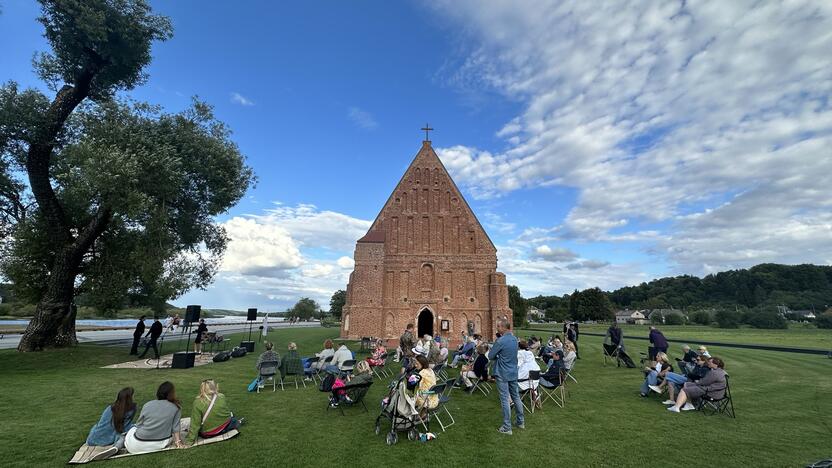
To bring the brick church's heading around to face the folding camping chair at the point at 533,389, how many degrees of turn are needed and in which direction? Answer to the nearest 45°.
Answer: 0° — it already faces it

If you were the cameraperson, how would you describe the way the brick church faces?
facing the viewer

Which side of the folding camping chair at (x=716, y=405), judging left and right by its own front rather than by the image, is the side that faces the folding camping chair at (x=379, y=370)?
front

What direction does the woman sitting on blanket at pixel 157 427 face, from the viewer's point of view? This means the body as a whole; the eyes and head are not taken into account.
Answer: away from the camera

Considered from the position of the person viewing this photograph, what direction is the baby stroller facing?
facing away from the viewer and to the left of the viewer

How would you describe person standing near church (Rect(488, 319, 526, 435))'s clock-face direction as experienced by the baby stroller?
The person standing near church is roughly at 4 o'clock from the baby stroller.

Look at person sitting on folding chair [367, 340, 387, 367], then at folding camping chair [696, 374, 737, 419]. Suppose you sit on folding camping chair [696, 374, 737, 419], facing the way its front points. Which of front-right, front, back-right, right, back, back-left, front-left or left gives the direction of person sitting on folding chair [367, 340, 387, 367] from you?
front

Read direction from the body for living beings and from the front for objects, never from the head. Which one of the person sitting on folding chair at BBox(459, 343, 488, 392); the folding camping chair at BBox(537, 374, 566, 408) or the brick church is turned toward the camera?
the brick church

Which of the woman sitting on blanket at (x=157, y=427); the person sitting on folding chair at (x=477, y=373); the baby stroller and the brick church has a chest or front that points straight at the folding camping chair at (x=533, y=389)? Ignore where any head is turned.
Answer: the brick church

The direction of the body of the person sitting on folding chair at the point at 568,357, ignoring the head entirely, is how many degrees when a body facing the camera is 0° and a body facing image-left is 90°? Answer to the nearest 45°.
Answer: approximately 90°

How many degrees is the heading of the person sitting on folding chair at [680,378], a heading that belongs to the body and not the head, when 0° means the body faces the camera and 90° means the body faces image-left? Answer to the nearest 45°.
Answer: approximately 90°

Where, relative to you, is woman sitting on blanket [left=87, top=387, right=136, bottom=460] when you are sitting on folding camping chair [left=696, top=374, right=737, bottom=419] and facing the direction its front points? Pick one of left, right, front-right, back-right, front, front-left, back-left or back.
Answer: front-left

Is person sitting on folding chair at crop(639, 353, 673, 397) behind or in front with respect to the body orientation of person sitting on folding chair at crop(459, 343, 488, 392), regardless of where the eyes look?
behind

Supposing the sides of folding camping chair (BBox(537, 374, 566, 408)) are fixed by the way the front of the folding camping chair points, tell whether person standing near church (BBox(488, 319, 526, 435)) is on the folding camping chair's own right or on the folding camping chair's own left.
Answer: on the folding camping chair's own left

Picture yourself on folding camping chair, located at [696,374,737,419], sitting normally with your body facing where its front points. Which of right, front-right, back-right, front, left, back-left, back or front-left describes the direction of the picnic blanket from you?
front-left
